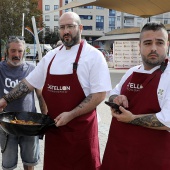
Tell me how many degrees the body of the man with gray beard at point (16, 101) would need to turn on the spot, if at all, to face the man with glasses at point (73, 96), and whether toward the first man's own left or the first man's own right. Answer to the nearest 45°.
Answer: approximately 45° to the first man's own left

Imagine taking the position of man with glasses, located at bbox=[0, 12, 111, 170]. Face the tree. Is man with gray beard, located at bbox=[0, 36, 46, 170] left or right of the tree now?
left

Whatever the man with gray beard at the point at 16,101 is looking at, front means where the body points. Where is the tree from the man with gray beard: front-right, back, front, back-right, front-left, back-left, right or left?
back

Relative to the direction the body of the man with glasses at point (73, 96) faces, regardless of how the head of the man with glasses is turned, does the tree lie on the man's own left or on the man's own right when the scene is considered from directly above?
on the man's own right

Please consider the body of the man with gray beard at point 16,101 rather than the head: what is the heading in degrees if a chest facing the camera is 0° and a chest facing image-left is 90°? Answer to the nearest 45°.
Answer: approximately 0°

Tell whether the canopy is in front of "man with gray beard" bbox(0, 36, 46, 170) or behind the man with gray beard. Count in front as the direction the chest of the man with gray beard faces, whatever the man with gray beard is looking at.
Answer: behind

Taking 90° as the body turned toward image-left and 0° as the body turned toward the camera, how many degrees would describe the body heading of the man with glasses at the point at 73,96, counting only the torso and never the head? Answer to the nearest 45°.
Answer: approximately 45°

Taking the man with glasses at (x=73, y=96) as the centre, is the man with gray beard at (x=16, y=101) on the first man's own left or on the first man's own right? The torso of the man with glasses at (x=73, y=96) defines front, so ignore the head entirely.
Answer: on the first man's own right
